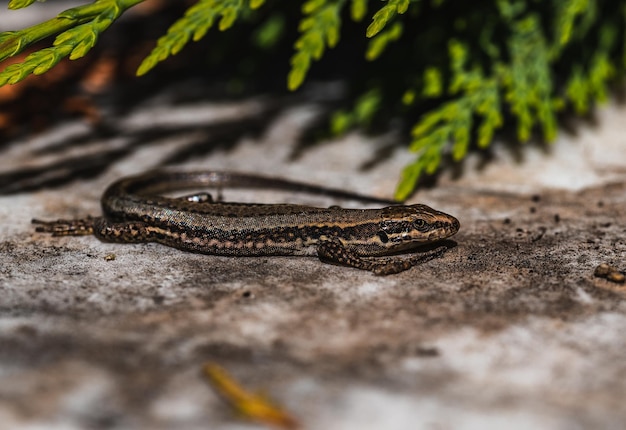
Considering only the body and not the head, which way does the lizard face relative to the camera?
to the viewer's right

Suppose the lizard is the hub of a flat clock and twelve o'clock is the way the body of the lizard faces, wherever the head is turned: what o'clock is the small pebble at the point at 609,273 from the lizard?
The small pebble is roughly at 1 o'clock from the lizard.
